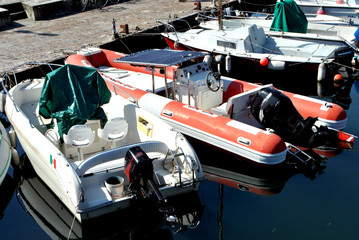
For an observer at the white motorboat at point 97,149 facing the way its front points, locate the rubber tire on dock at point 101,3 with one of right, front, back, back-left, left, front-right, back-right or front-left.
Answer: front-right

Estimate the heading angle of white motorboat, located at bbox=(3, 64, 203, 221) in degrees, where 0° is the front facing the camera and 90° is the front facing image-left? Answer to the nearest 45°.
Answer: approximately 135°

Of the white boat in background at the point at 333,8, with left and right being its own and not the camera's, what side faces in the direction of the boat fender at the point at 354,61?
left

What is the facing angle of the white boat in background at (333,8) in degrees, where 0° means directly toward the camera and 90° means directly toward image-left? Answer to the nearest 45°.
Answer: approximately 90°

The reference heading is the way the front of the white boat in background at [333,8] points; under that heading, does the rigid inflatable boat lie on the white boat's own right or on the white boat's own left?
on the white boat's own left

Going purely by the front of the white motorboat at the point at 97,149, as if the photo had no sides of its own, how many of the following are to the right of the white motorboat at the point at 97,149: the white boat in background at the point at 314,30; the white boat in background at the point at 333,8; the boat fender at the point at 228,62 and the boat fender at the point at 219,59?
4

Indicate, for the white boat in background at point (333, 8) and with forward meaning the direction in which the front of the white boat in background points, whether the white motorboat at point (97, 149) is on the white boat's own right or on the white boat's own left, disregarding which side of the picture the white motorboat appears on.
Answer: on the white boat's own left

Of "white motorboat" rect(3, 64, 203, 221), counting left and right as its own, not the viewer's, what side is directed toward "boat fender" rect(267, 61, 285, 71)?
right

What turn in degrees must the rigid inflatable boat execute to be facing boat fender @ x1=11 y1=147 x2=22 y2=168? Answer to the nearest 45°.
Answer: approximately 45° to its left

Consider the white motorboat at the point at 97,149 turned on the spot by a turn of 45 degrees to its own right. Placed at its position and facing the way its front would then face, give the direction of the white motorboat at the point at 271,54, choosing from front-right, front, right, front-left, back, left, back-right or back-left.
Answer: front-right

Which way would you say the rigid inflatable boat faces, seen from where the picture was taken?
facing away from the viewer and to the left of the viewer
